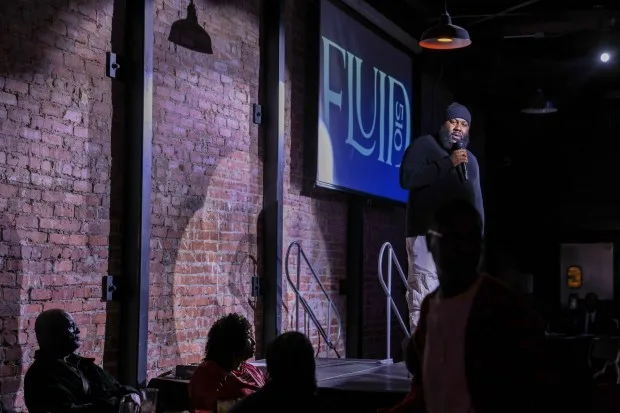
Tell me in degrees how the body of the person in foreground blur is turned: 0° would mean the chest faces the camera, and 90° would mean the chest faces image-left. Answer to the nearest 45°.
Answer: approximately 45°

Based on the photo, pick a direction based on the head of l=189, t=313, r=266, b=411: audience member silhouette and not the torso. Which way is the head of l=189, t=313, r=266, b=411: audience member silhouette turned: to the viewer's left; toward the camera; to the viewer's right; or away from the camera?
to the viewer's right

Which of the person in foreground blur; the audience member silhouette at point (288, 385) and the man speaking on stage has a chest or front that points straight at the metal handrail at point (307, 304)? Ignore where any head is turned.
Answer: the audience member silhouette

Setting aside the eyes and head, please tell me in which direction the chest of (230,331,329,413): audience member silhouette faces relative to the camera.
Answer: away from the camera

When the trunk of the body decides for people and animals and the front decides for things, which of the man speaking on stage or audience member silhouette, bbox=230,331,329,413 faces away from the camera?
the audience member silhouette

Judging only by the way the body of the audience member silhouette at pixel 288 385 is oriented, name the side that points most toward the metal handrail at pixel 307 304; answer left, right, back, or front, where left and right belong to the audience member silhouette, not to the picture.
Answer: front

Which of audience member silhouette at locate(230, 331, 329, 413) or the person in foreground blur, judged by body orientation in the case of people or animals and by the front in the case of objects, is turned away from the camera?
the audience member silhouette

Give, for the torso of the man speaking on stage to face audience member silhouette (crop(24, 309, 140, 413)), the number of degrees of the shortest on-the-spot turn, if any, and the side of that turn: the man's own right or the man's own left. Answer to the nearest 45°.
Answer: approximately 90° to the man's own right

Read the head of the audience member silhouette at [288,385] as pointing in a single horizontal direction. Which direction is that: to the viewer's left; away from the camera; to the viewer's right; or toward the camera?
away from the camera

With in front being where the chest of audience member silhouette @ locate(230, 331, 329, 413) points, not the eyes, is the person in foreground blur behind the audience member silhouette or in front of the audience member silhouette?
behind

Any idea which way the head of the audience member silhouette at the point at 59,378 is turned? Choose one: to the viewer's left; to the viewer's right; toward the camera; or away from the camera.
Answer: to the viewer's right

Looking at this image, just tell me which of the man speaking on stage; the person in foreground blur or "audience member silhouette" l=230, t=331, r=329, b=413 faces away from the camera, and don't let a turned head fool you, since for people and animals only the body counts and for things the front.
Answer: the audience member silhouette

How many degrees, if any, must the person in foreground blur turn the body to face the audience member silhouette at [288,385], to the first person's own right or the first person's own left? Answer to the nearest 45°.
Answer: approximately 90° to the first person's own right

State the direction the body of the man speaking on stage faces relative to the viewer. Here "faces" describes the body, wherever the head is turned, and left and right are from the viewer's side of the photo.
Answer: facing the viewer and to the right of the viewer
